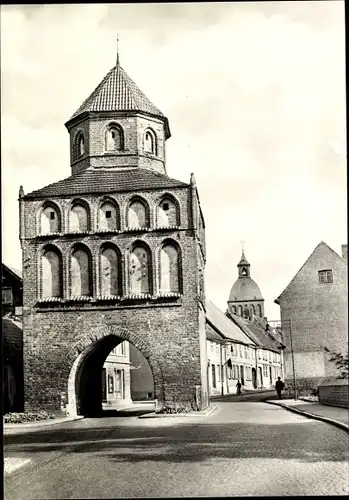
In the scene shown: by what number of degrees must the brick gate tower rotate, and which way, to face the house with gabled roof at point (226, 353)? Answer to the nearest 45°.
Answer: approximately 135° to its left

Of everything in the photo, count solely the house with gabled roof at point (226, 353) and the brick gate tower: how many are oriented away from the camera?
0

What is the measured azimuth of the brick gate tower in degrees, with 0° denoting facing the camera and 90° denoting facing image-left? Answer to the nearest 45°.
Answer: approximately 0°
